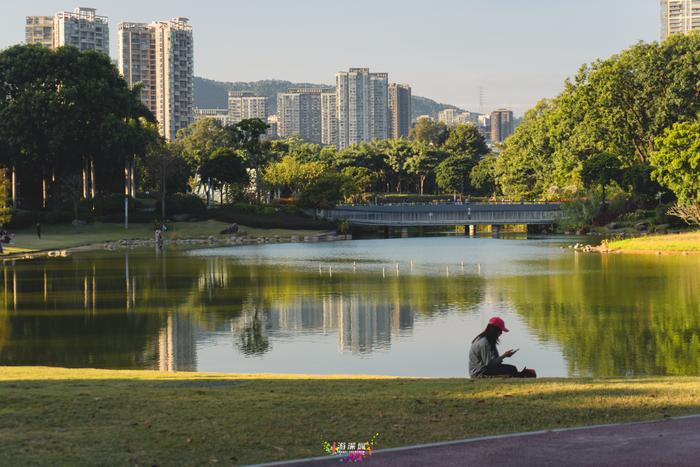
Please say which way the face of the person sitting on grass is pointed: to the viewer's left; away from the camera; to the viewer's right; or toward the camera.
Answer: to the viewer's right

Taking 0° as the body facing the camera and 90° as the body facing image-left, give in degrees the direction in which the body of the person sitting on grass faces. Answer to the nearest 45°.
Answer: approximately 270°
